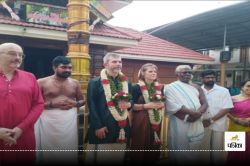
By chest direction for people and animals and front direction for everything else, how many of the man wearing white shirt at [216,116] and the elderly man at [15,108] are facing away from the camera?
0

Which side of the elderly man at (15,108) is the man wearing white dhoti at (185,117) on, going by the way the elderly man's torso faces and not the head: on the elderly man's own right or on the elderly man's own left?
on the elderly man's own left

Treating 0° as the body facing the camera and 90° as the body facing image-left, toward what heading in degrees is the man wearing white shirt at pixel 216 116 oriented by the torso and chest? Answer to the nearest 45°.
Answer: approximately 45°

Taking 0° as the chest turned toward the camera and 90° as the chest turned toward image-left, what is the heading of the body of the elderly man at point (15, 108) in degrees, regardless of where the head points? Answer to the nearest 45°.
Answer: approximately 0°
